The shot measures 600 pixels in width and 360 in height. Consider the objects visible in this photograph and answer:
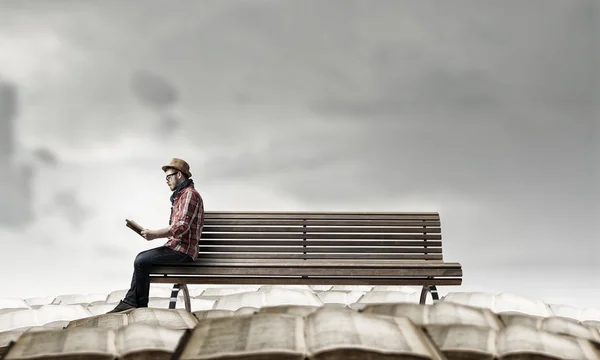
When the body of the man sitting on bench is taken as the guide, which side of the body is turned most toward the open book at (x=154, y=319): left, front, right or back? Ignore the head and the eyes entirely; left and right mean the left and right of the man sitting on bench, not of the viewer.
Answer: left

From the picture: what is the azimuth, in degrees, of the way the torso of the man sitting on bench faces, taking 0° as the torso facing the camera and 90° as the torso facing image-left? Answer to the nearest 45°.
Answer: approximately 90°

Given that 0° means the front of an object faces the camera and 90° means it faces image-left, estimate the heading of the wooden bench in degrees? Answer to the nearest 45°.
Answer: approximately 0°

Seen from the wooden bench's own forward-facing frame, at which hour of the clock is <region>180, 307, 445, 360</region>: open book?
The open book is roughly at 12 o'clock from the wooden bench.

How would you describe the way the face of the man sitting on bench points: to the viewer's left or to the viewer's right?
to the viewer's left
